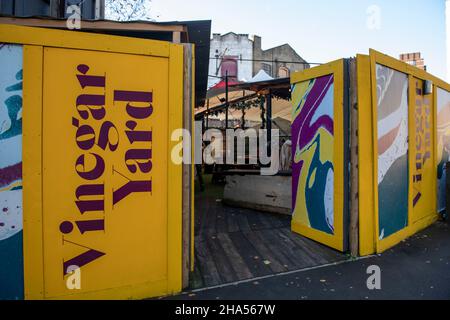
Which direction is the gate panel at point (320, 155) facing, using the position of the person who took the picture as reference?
facing the viewer and to the left of the viewer

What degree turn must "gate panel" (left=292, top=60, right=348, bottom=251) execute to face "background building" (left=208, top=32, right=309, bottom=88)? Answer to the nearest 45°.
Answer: approximately 135° to its right

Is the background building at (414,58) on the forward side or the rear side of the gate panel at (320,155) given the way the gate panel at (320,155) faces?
on the rear side
